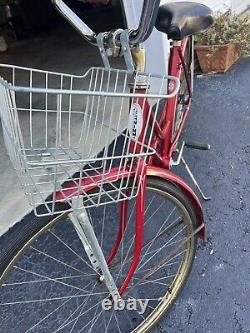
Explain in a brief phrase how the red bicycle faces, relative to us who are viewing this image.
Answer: facing the viewer and to the left of the viewer
